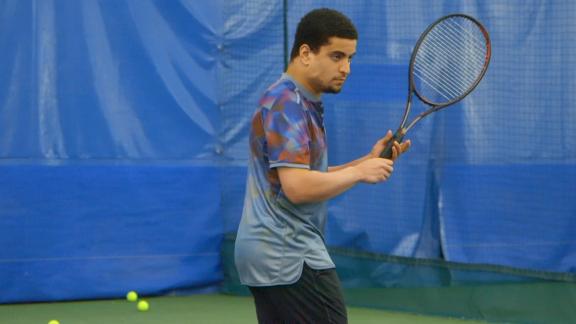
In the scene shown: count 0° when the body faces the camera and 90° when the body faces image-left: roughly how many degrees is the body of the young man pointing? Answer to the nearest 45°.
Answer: approximately 270°

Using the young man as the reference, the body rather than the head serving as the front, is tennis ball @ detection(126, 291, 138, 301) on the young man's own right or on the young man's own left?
on the young man's own left

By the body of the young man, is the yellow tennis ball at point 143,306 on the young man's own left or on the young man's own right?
on the young man's own left
